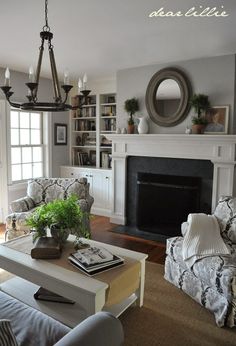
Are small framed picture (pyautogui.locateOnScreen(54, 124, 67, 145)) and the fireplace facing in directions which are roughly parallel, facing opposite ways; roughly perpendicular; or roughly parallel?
roughly perpendicular

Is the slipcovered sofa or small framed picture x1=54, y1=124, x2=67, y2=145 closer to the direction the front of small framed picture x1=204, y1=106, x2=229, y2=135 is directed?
the slipcovered sofa

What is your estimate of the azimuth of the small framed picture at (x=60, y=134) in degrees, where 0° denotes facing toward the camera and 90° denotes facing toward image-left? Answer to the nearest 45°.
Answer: approximately 315°

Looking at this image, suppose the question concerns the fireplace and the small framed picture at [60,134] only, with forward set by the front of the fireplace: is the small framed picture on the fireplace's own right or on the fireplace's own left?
on the fireplace's own right

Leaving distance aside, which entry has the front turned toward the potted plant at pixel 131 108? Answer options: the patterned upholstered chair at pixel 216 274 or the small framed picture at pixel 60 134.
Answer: the small framed picture

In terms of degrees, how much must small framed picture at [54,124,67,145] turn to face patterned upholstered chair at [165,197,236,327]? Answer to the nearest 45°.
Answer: approximately 45° to its right

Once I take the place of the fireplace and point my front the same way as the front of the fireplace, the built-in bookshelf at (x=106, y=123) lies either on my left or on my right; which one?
on my right

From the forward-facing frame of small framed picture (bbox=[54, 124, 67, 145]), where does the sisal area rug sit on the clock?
The sisal area rug is roughly at 1 o'clock from the small framed picture.

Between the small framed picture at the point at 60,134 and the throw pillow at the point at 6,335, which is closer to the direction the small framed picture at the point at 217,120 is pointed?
the throw pillow
